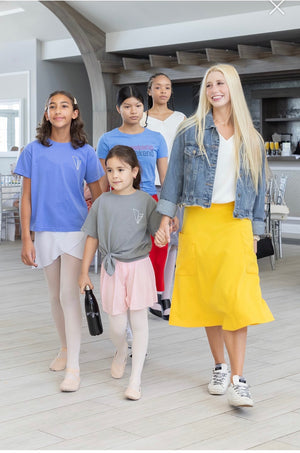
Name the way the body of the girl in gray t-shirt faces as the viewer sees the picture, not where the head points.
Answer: toward the camera

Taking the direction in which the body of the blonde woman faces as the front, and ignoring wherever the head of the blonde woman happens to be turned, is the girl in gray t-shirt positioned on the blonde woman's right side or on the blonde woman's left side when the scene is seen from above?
on the blonde woman's right side

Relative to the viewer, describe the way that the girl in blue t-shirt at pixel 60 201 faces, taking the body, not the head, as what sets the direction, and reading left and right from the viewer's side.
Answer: facing the viewer

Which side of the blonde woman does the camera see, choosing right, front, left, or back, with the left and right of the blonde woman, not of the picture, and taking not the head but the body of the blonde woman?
front

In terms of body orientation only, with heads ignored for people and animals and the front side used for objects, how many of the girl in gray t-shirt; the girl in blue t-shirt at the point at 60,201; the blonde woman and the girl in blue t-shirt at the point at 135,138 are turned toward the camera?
4

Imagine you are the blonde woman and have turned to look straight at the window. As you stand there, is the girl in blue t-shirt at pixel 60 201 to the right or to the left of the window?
left

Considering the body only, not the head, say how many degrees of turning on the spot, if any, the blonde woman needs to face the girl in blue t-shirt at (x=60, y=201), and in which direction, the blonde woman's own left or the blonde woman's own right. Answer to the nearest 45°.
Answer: approximately 90° to the blonde woman's own right
